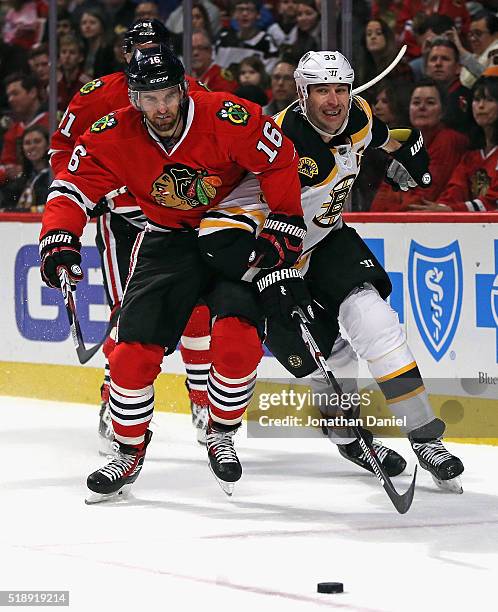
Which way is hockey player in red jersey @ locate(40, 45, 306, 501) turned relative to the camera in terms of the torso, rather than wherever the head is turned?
toward the camera

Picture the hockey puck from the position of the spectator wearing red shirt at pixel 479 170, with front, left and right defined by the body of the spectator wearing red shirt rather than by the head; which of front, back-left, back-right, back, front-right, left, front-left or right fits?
front-left

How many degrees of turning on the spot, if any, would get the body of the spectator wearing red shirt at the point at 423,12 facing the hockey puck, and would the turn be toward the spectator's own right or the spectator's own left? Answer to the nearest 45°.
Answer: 0° — they already face it

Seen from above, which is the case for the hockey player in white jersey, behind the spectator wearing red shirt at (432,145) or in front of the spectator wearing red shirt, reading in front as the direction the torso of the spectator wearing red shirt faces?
in front

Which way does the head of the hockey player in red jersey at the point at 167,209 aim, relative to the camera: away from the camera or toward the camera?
toward the camera

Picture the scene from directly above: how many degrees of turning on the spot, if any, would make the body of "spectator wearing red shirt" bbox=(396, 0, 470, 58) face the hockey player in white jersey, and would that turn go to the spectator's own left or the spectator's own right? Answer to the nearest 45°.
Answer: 0° — they already face them

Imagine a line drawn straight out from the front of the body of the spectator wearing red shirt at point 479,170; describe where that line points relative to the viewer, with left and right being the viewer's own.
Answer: facing the viewer and to the left of the viewer

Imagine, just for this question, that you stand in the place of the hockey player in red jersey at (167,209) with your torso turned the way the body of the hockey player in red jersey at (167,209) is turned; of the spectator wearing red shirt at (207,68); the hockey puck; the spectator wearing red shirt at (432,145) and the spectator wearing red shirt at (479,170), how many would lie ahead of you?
1

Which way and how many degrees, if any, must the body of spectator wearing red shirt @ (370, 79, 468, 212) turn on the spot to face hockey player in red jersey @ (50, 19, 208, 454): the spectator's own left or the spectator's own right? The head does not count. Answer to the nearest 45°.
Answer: approximately 45° to the spectator's own right

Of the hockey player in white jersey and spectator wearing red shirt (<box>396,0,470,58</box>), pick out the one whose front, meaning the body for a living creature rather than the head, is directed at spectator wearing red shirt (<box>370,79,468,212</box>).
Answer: spectator wearing red shirt (<box>396,0,470,58</box>)

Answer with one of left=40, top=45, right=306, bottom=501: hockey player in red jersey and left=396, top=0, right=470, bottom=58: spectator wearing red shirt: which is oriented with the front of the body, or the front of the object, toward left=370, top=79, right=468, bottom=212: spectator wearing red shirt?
left=396, top=0, right=470, bottom=58: spectator wearing red shirt

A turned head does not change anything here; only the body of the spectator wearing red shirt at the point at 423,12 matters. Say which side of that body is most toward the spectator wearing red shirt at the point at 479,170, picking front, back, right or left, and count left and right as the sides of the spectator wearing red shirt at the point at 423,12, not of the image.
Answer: front
